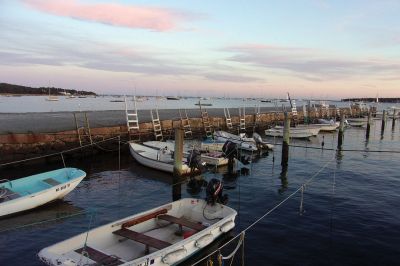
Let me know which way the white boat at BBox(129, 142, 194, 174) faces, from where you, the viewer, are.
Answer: facing away from the viewer and to the left of the viewer

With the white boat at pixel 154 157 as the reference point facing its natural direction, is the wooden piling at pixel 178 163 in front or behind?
behind

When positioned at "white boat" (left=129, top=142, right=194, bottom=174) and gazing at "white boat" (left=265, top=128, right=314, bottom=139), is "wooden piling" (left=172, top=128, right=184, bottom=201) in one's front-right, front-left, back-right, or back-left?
back-right

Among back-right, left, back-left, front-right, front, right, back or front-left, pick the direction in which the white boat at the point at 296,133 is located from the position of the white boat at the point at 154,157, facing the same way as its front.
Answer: right
